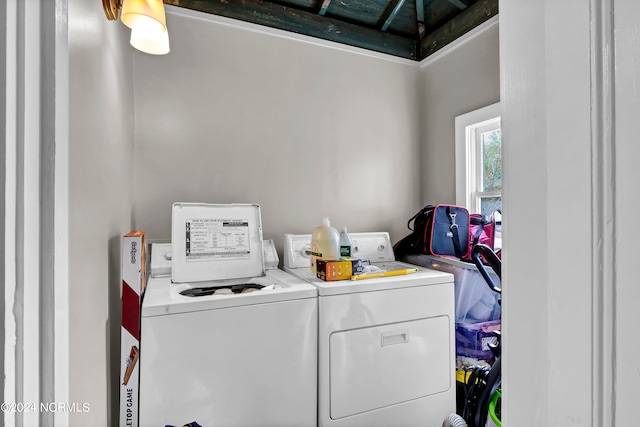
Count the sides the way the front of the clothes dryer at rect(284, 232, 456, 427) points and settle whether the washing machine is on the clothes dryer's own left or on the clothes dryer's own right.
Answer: on the clothes dryer's own right

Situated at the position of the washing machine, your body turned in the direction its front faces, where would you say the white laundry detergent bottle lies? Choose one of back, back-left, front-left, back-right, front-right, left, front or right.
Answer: back-left

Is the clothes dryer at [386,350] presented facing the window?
no

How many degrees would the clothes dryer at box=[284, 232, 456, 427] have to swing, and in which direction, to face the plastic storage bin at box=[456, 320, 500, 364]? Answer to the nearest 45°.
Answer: approximately 90° to its left

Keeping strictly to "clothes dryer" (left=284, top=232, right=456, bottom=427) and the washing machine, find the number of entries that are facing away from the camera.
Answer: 0

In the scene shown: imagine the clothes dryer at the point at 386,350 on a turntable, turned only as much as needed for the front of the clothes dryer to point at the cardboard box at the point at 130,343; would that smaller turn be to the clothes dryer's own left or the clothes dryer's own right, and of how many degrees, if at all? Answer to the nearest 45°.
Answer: approximately 90° to the clothes dryer's own right

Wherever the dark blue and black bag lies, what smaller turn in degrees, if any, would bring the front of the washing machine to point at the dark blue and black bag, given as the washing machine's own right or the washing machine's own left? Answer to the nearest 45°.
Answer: approximately 90° to the washing machine's own left

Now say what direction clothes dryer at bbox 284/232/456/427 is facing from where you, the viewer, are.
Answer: facing the viewer and to the right of the viewer

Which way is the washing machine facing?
toward the camera

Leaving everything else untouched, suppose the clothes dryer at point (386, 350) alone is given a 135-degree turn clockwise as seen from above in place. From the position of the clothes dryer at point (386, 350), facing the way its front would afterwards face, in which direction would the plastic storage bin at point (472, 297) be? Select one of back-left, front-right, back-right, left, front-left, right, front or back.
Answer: back-right

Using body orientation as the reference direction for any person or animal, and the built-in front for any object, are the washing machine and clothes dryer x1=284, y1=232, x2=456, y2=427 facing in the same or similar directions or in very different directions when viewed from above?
same or similar directions
